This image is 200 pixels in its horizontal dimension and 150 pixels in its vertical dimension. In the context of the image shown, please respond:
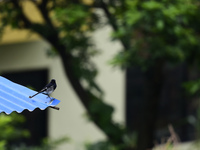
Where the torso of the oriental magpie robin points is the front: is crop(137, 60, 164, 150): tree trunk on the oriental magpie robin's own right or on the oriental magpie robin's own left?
on the oriental magpie robin's own left

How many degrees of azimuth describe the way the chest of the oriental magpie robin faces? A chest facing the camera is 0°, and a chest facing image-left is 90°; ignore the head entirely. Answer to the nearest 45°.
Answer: approximately 270°
